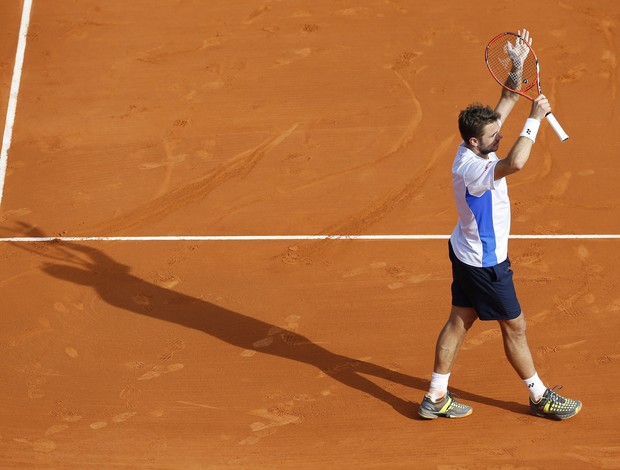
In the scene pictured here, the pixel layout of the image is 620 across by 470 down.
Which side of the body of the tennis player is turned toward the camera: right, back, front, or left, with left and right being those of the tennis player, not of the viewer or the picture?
right
